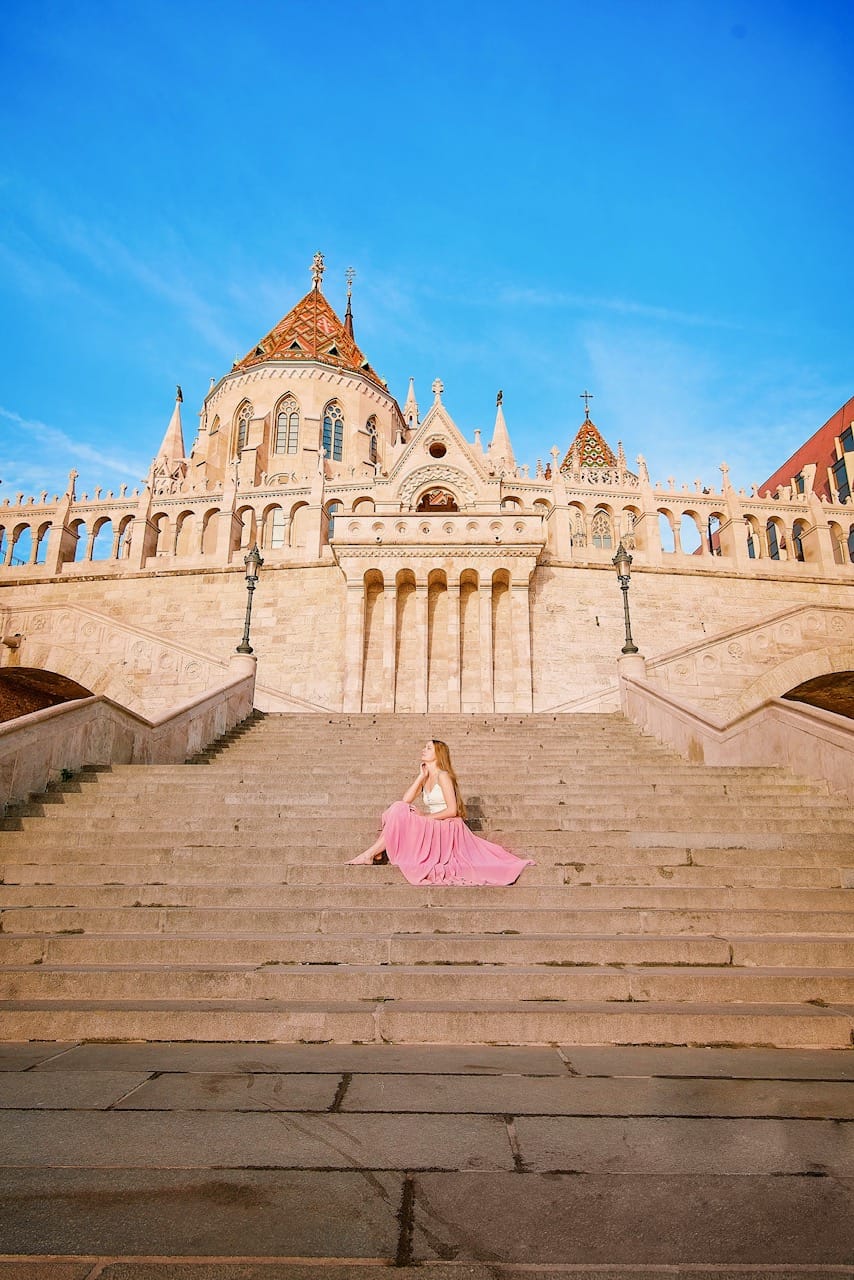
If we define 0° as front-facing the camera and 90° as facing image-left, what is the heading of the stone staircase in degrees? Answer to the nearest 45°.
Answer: approximately 0°

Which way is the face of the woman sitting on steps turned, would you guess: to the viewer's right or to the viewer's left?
to the viewer's left
